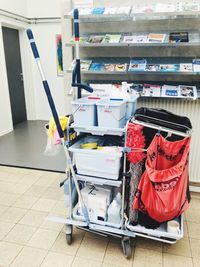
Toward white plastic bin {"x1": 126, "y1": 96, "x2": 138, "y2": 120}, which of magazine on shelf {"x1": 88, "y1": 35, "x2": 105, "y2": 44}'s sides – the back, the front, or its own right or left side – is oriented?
front

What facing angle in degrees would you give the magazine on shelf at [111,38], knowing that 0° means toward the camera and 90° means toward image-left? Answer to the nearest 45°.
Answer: approximately 0°

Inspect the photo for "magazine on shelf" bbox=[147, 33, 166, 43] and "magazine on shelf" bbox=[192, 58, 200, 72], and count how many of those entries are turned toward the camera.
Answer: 2

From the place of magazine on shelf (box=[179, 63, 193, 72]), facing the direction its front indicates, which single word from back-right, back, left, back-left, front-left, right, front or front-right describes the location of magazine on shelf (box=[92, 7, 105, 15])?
right

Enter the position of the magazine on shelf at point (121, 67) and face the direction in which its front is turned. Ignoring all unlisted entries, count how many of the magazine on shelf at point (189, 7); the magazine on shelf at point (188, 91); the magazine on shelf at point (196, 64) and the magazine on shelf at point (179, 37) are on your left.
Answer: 4
